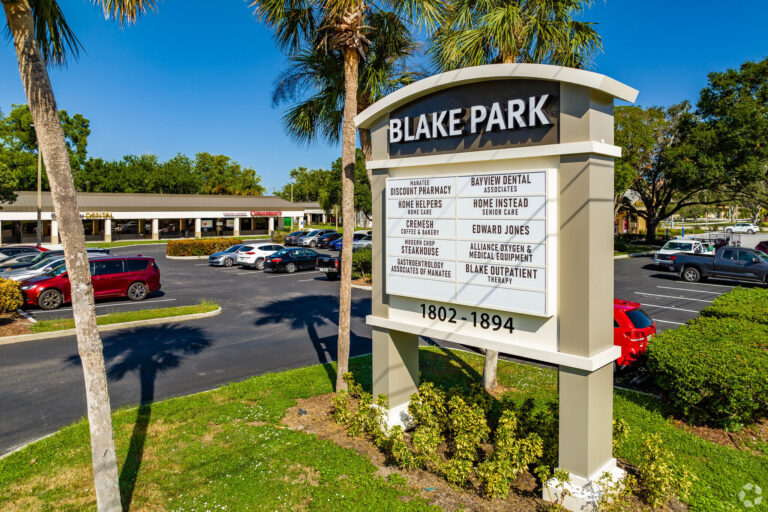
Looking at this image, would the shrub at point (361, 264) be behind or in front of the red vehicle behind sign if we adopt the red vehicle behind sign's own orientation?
in front

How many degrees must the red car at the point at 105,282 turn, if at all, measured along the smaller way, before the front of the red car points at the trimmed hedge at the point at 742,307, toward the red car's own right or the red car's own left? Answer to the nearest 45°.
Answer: approximately 135° to the red car's own left

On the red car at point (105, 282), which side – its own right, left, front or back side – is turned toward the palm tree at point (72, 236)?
left

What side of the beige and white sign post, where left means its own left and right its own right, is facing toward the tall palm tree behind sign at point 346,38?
right
